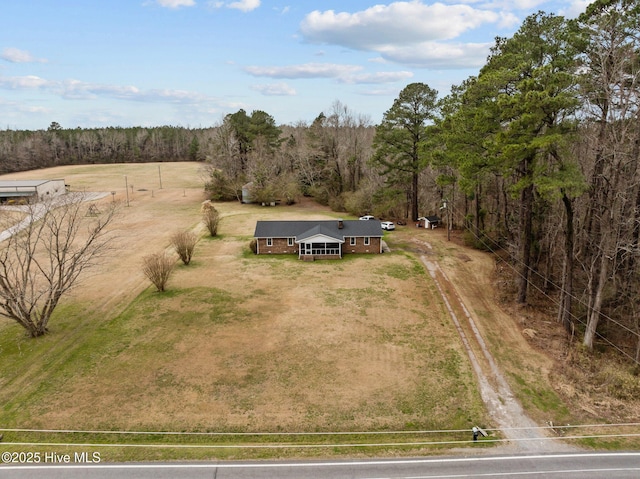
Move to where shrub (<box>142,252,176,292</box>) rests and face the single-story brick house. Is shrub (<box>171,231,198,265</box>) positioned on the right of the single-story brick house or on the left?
left

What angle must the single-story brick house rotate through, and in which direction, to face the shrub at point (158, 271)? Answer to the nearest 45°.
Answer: approximately 45° to its right

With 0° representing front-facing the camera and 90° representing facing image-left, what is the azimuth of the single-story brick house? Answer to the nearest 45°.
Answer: approximately 0°

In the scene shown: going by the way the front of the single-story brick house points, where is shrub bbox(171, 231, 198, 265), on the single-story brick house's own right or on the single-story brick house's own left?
on the single-story brick house's own right
